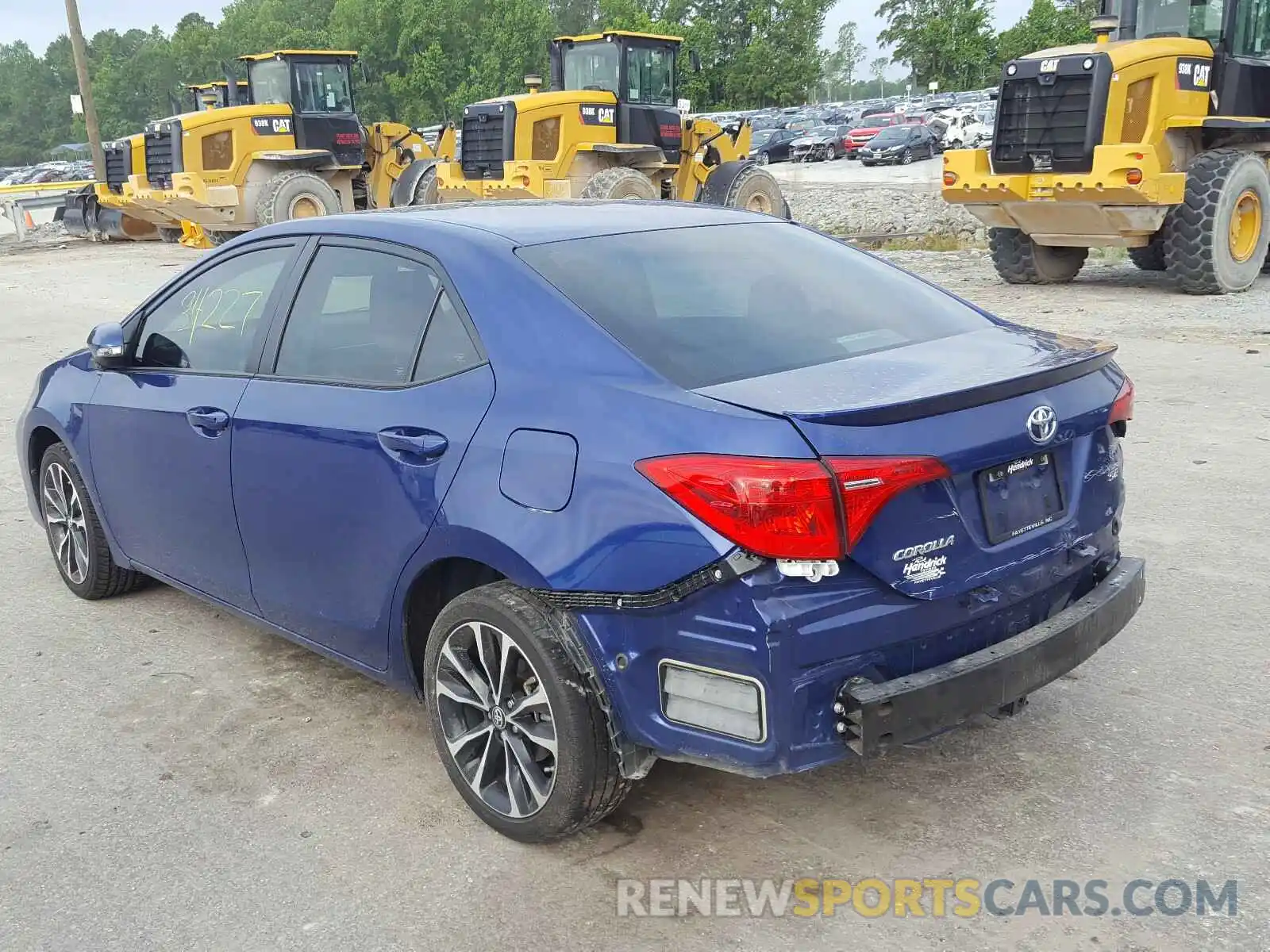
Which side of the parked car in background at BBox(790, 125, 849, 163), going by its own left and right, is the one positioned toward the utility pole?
front

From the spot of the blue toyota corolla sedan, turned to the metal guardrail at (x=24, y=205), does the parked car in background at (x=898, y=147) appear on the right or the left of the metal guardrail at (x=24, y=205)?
right

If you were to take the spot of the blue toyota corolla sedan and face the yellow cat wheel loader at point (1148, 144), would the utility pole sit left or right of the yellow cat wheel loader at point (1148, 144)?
left

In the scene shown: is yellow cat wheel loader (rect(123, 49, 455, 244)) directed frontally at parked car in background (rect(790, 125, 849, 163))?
yes

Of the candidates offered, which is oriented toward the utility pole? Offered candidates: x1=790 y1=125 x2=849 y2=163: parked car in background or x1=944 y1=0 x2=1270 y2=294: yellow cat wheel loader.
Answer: the parked car in background

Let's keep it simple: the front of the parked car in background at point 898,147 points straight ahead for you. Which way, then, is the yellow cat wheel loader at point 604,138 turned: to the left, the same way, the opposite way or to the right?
the opposite way

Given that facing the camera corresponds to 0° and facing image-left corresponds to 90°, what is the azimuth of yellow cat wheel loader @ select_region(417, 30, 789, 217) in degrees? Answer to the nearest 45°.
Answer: approximately 225°

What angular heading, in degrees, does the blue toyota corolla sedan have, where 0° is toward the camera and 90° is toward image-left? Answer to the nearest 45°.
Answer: approximately 135°

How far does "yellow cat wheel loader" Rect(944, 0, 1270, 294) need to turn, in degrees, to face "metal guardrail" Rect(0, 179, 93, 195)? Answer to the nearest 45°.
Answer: approximately 90° to its left

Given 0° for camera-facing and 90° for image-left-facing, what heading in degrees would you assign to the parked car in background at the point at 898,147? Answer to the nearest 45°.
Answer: approximately 45°

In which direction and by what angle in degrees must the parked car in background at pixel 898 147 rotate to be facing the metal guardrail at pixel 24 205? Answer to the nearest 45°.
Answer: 0° — it already faces it

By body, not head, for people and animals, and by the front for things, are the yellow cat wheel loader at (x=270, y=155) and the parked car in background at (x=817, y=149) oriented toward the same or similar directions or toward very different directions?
very different directions

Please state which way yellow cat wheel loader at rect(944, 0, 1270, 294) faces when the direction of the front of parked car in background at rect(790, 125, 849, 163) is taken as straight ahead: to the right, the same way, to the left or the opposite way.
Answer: the opposite way

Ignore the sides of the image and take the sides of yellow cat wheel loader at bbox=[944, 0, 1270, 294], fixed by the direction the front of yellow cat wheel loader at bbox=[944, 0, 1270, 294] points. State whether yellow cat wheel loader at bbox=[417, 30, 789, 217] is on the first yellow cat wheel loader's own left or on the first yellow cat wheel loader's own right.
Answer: on the first yellow cat wheel loader's own left

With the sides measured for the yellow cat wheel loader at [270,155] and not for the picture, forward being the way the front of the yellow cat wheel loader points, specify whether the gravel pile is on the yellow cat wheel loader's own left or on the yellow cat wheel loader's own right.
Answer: on the yellow cat wheel loader's own right

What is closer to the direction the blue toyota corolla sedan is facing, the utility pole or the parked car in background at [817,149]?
the utility pole

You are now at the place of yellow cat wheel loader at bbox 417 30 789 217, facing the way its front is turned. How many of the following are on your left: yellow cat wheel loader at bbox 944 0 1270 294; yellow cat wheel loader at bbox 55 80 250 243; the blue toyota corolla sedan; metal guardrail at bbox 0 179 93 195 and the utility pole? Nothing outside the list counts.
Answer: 3

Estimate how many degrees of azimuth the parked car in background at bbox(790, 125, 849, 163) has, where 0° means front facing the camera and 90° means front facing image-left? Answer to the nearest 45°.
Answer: approximately 45°
